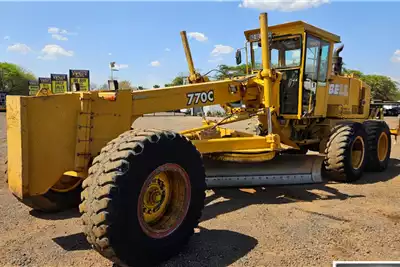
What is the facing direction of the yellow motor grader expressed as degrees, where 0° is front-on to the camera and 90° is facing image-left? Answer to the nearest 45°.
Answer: approximately 45°
